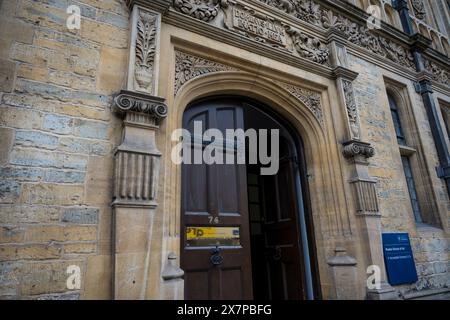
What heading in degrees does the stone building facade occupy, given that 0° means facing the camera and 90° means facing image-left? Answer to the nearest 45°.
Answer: approximately 315°
